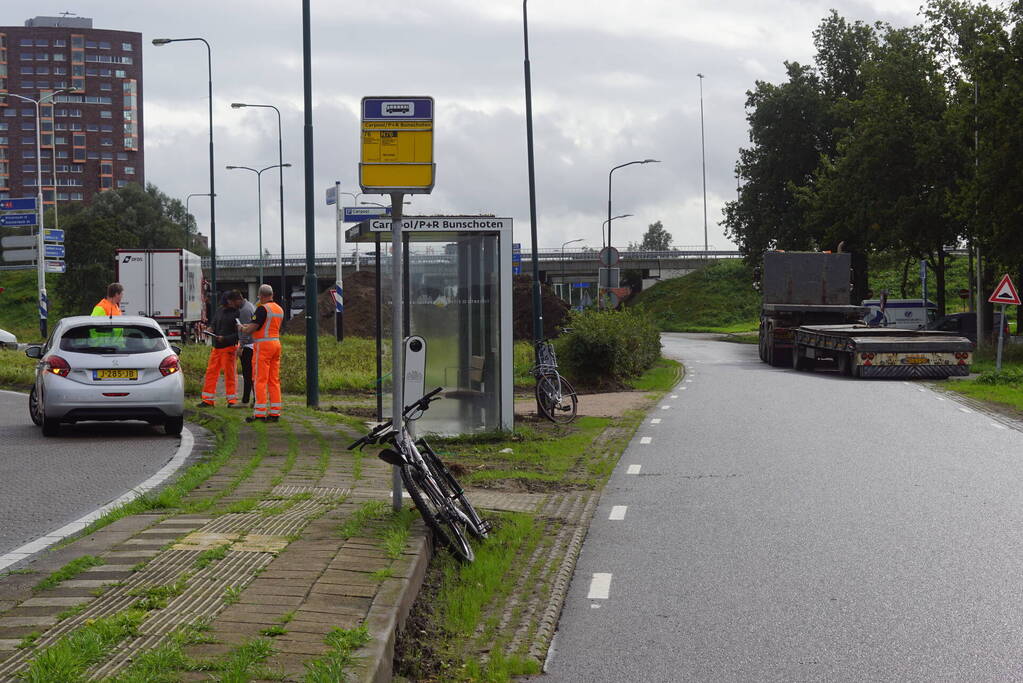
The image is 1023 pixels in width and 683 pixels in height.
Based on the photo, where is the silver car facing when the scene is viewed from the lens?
facing away from the viewer

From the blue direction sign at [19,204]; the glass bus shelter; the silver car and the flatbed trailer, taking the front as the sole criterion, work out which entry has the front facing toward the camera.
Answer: the blue direction sign

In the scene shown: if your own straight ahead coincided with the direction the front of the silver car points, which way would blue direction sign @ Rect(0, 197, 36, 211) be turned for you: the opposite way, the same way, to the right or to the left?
the opposite way

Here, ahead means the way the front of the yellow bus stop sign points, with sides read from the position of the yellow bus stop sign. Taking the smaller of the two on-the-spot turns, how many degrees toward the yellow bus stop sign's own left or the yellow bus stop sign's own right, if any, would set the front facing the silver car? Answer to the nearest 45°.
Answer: approximately 135° to the yellow bus stop sign's own right

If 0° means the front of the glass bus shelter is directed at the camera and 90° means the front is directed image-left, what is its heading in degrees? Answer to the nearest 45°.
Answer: approximately 90°

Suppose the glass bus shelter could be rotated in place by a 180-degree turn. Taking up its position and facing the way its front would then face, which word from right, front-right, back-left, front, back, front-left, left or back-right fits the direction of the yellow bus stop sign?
right

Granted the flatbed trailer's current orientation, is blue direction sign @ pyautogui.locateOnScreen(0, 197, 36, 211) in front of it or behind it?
in front

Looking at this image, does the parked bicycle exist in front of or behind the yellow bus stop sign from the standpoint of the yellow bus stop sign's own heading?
behind

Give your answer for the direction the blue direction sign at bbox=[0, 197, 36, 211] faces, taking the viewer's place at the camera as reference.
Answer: facing the viewer

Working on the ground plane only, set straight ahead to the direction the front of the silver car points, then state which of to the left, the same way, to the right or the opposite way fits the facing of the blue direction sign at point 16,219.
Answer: the opposite way

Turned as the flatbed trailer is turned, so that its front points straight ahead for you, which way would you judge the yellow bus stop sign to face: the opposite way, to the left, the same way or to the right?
the opposite way

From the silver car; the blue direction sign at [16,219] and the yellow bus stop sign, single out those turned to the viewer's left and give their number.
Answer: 0

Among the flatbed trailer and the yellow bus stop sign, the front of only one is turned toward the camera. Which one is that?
the yellow bus stop sign

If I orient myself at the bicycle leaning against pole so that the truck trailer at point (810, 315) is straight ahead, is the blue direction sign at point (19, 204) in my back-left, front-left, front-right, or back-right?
front-left

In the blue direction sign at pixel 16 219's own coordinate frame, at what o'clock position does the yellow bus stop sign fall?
The yellow bus stop sign is roughly at 12 o'clock from the blue direction sign.
